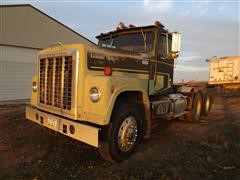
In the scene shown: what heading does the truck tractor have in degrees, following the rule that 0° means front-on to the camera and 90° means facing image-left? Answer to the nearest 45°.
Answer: approximately 45°

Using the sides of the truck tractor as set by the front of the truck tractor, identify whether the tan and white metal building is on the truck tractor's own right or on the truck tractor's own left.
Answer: on the truck tractor's own right

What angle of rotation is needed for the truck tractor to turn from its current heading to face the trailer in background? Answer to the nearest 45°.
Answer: approximately 180°
